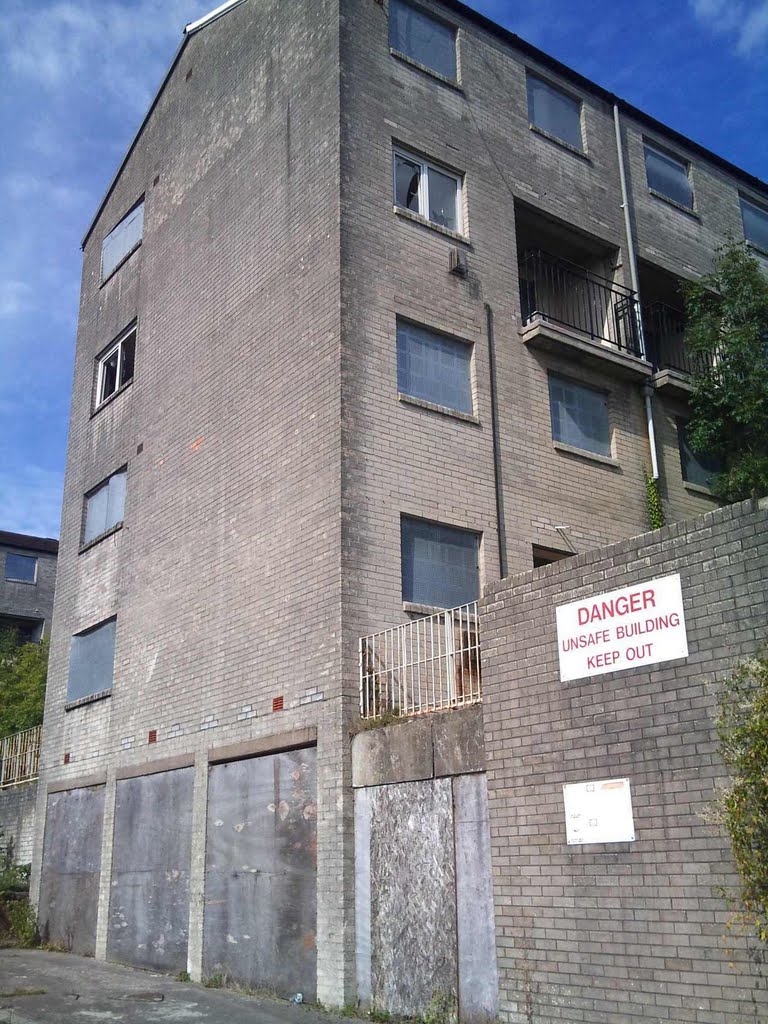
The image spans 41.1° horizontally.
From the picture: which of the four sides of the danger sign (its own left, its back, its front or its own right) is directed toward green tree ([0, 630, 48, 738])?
right

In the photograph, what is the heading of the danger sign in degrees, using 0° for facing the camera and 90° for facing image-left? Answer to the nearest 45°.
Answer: approximately 45°

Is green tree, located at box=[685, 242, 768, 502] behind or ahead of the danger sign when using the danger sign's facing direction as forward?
behind

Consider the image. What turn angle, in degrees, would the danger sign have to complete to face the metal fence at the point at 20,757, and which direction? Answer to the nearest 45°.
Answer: approximately 90° to its right

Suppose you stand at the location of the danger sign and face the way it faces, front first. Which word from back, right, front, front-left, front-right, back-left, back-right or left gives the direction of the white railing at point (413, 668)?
right

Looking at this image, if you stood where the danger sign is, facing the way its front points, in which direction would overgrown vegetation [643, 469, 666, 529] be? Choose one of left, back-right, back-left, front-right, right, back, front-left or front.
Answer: back-right

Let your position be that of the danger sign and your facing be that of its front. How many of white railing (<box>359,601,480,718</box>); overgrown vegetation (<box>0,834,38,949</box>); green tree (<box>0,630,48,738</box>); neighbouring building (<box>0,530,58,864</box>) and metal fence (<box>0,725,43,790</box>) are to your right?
5
